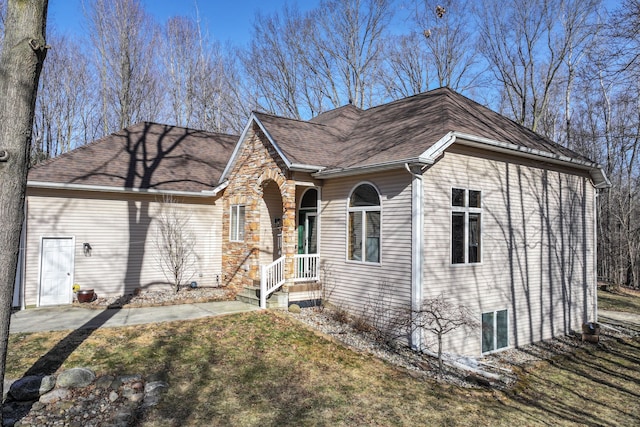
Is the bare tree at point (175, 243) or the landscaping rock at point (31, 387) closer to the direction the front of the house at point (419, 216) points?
the landscaping rock

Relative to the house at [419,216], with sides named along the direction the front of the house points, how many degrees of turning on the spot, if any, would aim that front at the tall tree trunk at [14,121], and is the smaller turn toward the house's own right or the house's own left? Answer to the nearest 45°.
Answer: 0° — it already faces it

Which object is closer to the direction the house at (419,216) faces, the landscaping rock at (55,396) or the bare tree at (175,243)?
the landscaping rock

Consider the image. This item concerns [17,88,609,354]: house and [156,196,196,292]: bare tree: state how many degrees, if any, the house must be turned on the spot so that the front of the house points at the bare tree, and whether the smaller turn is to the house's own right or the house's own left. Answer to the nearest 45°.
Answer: approximately 45° to the house's own right

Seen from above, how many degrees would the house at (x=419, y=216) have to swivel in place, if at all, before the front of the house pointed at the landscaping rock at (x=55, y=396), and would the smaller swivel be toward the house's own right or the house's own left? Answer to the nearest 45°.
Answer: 0° — it already faces it
